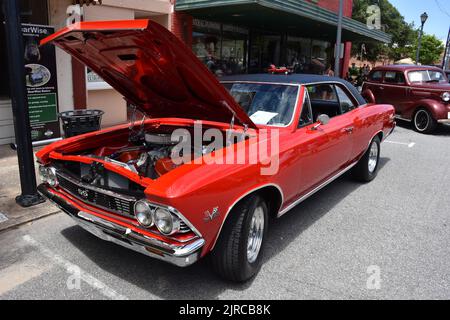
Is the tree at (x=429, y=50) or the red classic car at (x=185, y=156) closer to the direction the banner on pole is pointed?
the red classic car

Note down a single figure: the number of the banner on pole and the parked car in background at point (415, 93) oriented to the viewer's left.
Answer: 0

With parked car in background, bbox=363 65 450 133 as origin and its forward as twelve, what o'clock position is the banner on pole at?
The banner on pole is roughly at 3 o'clock from the parked car in background.

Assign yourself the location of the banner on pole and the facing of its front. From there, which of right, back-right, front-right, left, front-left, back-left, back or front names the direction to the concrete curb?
front

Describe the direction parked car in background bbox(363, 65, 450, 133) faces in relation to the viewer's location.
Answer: facing the viewer and to the right of the viewer

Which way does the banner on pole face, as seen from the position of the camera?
facing the viewer

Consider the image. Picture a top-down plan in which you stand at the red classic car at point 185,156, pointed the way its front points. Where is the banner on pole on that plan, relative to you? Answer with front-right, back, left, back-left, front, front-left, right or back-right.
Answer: right

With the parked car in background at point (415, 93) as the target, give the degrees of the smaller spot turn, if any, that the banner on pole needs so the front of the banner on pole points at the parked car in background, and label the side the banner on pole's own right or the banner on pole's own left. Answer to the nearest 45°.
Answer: approximately 90° to the banner on pole's own left

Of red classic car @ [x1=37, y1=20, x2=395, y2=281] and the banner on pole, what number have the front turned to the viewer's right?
0

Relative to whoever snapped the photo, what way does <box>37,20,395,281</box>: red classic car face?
facing the viewer and to the left of the viewer

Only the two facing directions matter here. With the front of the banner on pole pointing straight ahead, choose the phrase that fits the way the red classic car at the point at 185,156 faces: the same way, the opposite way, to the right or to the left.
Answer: to the right

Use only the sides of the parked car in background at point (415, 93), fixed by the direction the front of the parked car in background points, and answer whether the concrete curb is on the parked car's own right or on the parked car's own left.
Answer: on the parked car's own right
